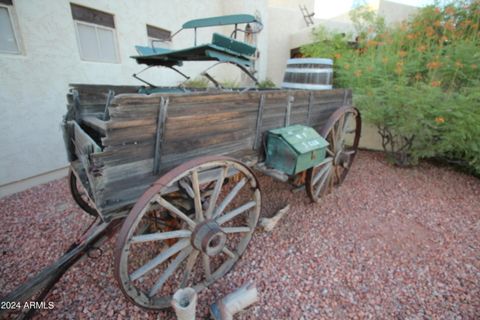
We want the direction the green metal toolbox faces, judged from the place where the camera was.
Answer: facing the viewer and to the right of the viewer

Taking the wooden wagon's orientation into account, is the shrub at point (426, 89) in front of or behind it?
behind

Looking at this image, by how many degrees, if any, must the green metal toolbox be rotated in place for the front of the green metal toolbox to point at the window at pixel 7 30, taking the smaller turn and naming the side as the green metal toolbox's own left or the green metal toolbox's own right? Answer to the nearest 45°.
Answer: approximately 135° to the green metal toolbox's own right

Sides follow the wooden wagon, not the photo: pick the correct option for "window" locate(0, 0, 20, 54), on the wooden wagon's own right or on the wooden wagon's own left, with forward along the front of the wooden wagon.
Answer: on the wooden wagon's own right

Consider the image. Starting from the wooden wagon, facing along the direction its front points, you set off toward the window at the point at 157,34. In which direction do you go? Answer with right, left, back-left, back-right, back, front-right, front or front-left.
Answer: back-right

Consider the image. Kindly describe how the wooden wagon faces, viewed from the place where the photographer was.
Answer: facing the viewer and to the left of the viewer

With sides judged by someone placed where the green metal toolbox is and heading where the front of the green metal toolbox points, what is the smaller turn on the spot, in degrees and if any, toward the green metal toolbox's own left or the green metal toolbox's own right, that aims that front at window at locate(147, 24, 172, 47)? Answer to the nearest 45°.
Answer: approximately 180°

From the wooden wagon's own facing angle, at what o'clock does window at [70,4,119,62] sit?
The window is roughly at 4 o'clock from the wooden wagon.

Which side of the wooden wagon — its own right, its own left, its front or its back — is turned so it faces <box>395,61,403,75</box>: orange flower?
back

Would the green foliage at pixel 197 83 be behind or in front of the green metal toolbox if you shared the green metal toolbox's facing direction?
behind

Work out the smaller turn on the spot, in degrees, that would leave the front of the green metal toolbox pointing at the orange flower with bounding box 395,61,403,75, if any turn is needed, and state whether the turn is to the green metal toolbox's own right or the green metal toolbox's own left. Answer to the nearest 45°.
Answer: approximately 90° to the green metal toolbox's own left

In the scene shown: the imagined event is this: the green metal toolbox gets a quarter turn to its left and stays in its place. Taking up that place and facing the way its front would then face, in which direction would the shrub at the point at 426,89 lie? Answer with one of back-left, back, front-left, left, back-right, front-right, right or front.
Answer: front
